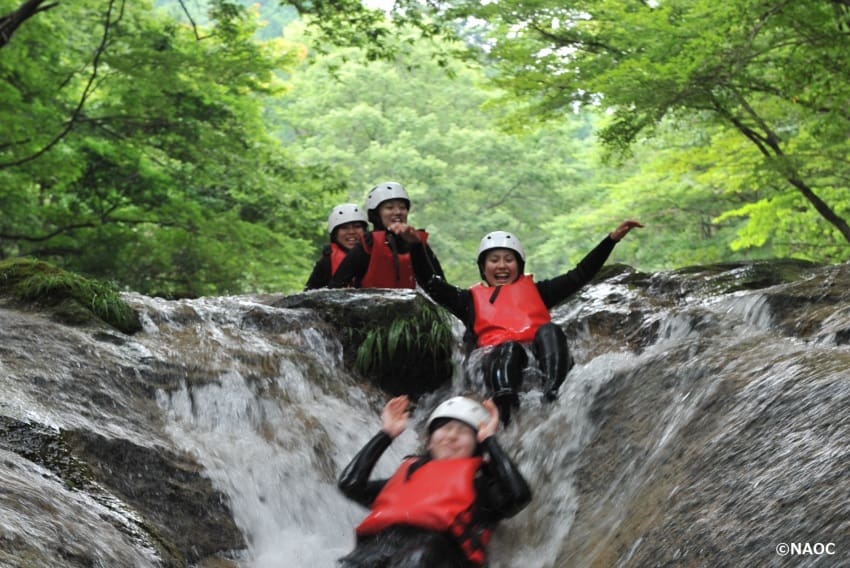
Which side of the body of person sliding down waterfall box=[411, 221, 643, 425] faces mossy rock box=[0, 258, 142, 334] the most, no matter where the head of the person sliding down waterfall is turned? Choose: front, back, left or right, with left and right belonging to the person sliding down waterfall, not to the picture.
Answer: right

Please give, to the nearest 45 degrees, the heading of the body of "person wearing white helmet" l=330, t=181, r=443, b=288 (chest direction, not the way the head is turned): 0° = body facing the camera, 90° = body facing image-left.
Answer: approximately 315°

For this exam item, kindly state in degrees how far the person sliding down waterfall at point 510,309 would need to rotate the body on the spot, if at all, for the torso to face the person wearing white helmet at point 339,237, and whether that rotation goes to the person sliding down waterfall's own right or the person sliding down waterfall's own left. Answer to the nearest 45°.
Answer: approximately 135° to the person sliding down waterfall's own right

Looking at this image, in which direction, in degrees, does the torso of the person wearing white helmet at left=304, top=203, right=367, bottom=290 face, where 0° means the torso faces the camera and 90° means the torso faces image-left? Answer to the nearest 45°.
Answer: approximately 315°

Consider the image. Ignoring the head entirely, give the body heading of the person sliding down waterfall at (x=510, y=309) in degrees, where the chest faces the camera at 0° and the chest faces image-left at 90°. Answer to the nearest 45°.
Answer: approximately 0°

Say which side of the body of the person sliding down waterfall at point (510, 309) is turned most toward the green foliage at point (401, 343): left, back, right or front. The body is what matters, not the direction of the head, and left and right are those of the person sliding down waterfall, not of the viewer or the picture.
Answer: right
